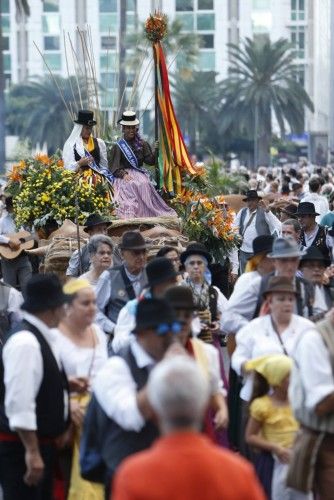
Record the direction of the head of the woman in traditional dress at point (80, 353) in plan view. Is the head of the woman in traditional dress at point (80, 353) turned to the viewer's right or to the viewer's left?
to the viewer's right

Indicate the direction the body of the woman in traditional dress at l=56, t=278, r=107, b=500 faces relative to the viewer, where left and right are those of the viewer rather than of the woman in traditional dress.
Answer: facing the viewer and to the right of the viewer

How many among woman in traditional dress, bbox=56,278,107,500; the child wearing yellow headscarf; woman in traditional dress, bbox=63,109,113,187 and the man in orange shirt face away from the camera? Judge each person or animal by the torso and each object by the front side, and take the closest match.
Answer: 1

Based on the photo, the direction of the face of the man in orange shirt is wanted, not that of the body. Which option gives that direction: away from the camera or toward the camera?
away from the camera

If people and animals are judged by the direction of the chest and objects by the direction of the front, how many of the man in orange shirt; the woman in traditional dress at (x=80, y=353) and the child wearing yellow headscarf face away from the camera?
1

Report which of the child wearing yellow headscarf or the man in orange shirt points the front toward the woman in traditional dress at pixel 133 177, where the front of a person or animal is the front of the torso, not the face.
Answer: the man in orange shirt

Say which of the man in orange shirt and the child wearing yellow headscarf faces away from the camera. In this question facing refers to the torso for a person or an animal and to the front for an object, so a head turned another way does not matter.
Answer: the man in orange shirt

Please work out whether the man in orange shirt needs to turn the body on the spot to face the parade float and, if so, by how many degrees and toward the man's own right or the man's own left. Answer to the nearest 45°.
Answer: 0° — they already face it

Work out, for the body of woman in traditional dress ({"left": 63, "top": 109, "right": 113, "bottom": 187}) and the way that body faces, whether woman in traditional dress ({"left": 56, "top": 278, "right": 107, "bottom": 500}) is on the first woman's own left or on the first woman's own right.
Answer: on the first woman's own right

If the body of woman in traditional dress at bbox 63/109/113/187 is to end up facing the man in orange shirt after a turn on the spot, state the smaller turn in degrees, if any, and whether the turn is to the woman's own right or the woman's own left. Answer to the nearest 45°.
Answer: approximately 45° to the woman's own right

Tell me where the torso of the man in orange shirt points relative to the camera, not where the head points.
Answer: away from the camera

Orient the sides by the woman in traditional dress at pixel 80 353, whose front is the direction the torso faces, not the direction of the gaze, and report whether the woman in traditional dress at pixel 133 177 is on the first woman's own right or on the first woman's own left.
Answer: on the first woman's own left
